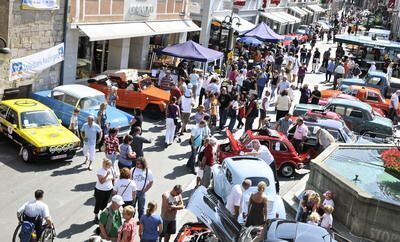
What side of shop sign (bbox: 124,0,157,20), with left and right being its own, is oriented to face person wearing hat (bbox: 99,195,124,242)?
front

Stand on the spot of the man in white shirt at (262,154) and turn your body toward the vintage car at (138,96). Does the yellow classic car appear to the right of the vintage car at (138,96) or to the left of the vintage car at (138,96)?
left

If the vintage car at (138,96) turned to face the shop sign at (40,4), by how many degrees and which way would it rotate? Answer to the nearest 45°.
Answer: approximately 135° to its right

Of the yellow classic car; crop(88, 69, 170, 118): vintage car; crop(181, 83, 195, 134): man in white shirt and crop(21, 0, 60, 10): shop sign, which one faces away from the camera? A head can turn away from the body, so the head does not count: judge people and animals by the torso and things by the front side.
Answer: the man in white shirt

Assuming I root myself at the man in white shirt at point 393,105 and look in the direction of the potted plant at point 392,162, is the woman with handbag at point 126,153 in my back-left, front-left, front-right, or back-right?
front-right
